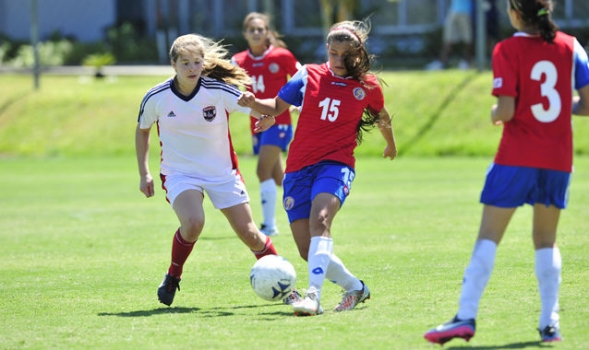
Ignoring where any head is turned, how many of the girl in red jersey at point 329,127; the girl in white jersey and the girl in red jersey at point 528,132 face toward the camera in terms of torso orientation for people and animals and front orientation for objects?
2

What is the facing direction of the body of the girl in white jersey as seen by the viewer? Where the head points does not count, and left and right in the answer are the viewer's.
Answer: facing the viewer

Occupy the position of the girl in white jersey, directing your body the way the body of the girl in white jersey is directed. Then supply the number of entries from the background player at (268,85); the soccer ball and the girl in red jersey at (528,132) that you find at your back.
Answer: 1

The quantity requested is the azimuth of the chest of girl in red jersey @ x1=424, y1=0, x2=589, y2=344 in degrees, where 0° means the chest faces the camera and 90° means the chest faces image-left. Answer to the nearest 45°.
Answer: approximately 135°

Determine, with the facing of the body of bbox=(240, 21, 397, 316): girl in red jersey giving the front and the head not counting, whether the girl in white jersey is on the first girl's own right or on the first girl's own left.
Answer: on the first girl's own right

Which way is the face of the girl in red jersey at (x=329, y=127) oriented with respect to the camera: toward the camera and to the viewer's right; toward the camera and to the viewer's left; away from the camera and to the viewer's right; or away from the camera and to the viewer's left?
toward the camera and to the viewer's left

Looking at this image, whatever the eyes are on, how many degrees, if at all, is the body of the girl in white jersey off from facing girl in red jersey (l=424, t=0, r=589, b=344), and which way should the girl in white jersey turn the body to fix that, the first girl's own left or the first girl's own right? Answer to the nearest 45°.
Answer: approximately 45° to the first girl's own left

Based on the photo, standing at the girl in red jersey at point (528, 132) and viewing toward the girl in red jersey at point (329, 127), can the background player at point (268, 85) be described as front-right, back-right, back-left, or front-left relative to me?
front-right

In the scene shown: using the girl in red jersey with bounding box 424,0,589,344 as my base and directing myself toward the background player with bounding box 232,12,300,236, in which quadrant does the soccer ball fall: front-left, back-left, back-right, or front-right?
front-left

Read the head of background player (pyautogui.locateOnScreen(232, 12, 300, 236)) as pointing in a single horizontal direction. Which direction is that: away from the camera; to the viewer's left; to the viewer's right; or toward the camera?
toward the camera

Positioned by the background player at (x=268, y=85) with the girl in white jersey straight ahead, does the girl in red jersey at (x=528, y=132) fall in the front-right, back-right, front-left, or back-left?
front-left

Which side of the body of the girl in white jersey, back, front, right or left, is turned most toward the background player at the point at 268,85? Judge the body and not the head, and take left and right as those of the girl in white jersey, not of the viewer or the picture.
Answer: back

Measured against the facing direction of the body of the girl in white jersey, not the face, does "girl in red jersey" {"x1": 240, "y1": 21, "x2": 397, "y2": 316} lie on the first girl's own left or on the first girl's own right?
on the first girl's own left

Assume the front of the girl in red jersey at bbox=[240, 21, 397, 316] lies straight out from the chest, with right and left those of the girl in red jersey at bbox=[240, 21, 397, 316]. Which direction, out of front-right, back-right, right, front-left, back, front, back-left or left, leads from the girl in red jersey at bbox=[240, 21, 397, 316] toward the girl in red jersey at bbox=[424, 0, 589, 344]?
front-left

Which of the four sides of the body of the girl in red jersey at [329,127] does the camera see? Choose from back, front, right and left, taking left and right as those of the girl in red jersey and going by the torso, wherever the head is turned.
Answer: front

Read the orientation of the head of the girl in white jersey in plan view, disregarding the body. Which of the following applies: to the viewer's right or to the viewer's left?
to the viewer's right

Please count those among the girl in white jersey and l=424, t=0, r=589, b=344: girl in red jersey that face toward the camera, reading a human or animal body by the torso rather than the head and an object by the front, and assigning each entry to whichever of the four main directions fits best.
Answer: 1
